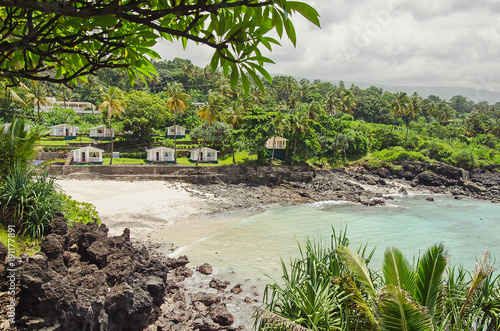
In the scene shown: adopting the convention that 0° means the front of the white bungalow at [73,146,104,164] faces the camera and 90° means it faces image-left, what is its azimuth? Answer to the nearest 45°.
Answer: approximately 0°

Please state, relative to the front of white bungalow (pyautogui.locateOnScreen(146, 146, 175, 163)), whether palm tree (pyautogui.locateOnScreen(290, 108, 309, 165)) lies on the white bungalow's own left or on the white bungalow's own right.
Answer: on the white bungalow's own left

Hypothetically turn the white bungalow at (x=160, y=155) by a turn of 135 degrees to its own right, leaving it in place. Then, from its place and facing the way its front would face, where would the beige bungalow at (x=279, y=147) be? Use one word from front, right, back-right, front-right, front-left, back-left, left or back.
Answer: back-right

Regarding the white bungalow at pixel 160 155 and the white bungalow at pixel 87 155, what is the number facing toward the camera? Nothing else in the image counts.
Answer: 2

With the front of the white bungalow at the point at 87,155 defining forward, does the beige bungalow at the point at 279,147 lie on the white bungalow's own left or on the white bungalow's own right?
on the white bungalow's own left

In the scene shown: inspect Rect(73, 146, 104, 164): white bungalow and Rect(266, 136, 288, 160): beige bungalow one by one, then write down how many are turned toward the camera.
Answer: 2
